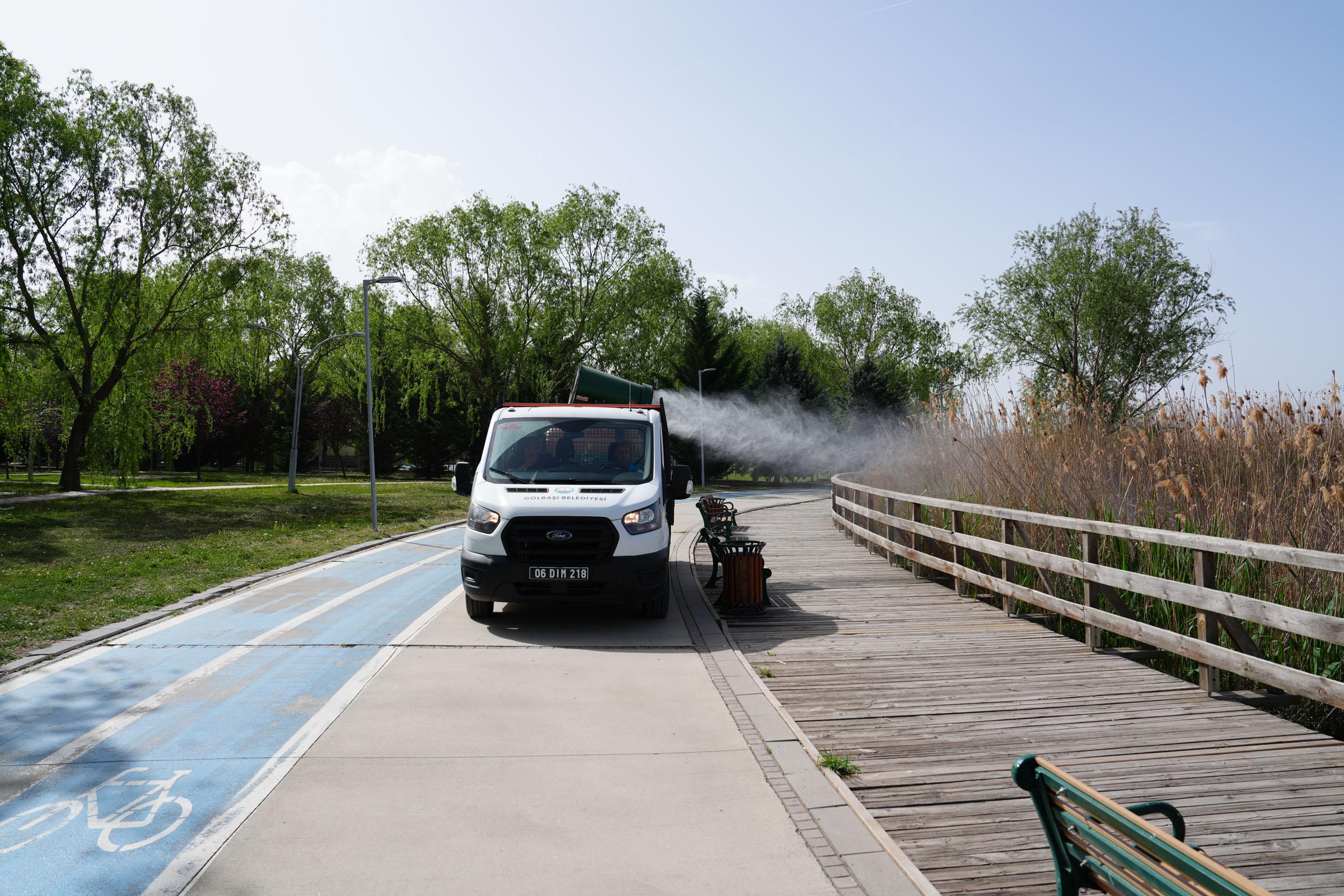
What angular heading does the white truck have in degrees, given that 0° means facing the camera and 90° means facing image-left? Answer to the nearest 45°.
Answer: approximately 0°

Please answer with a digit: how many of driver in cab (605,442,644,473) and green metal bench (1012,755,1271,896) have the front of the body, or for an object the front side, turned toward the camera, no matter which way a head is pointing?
1

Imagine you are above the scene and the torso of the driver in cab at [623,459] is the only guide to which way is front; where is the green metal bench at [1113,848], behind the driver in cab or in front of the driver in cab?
in front

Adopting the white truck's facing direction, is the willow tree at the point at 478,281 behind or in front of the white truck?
behind

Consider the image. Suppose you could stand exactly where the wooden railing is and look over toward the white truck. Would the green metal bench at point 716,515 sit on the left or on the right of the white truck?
right

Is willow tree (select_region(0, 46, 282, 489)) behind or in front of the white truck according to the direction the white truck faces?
behind

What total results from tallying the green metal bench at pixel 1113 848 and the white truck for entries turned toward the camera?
1
